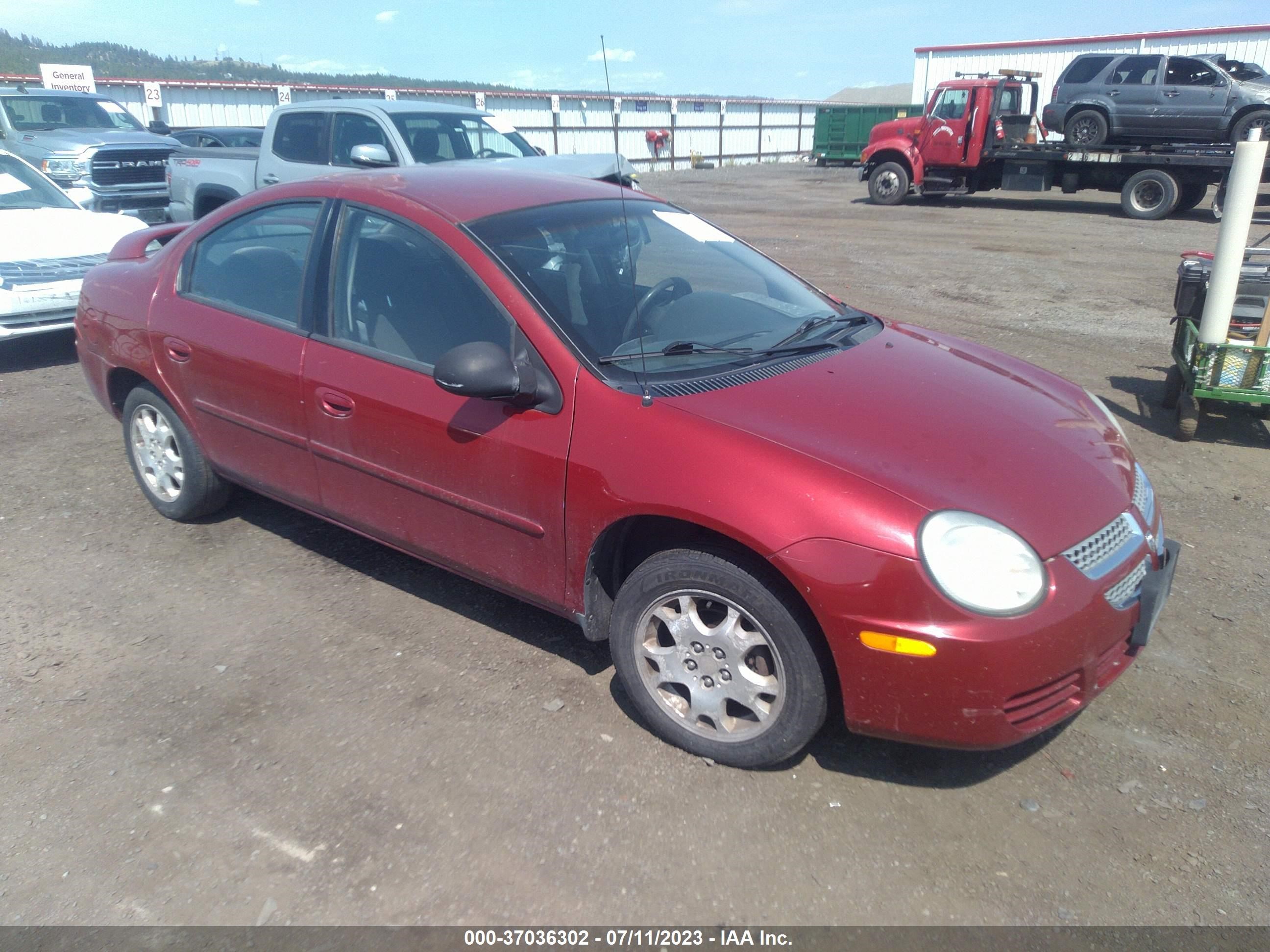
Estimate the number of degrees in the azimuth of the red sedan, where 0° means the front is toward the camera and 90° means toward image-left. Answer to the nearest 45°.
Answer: approximately 315°

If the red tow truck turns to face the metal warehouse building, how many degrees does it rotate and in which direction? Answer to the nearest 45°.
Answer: approximately 90° to its right

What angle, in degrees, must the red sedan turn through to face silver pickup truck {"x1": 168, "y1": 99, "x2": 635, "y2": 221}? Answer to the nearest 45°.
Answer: approximately 135° to its left

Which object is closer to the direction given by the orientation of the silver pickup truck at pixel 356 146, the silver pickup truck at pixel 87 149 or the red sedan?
the red sedan

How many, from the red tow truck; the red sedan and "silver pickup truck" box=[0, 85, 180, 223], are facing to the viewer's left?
1

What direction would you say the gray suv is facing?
to the viewer's right

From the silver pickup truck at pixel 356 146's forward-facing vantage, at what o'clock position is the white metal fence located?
The white metal fence is roughly at 8 o'clock from the silver pickup truck.

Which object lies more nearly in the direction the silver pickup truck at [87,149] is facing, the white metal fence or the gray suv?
the gray suv

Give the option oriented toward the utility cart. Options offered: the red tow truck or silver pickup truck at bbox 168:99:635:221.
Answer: the silver pickup truck

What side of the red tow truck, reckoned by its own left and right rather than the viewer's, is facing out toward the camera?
left

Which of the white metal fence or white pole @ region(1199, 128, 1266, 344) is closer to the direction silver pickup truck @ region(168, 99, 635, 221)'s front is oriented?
the white pole

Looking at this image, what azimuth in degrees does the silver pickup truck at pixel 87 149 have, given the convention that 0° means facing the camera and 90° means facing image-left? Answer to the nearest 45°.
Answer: approximately 315°

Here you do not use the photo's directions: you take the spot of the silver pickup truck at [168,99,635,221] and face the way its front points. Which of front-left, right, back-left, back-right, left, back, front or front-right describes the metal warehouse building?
left

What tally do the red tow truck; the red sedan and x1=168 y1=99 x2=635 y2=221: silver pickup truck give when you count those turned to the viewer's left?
1

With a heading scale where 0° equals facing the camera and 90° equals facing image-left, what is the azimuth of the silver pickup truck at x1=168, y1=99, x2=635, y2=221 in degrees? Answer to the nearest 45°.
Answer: approximately 315°
